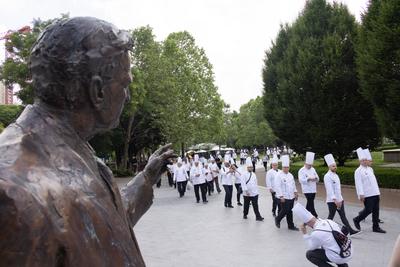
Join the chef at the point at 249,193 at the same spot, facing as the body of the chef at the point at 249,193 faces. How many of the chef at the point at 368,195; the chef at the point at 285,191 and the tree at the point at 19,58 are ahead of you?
2

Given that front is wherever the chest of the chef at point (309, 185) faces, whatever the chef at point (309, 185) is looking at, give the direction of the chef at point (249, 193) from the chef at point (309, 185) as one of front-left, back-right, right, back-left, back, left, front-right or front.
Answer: back-right

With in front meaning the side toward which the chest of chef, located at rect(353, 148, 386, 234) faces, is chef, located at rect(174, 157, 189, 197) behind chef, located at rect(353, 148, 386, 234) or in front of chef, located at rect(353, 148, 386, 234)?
behind

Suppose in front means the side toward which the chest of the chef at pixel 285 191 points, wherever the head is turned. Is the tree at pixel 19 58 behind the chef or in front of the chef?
behind

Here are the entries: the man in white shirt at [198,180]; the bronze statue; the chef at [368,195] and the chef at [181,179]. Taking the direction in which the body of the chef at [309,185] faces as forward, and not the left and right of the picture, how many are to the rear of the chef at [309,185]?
2

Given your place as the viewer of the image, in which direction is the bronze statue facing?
facing away from the viewer and to the right of the viewer

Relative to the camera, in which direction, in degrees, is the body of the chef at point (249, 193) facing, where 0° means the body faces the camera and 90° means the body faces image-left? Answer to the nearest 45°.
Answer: approximately 315°
